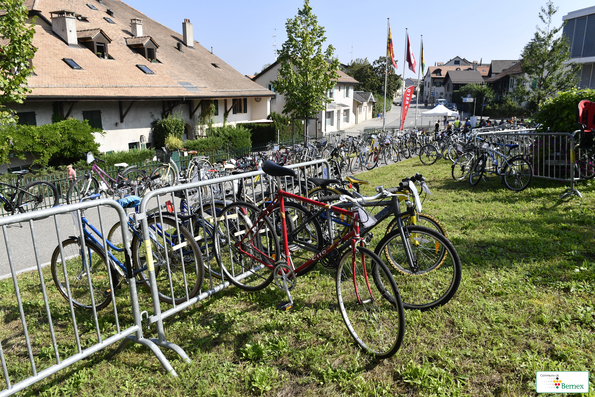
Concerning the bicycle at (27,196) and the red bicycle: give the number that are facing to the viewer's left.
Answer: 1

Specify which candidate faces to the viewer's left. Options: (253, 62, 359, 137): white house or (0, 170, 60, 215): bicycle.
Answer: the bicycle

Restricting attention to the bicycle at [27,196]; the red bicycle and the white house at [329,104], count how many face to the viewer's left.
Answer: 1

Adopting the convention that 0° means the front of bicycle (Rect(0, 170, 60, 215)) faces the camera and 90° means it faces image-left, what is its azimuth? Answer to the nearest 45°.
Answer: approximately 90°

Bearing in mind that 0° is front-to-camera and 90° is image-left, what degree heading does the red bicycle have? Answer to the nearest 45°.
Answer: approximately 315°

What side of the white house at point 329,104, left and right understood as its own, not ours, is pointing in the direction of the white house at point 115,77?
right

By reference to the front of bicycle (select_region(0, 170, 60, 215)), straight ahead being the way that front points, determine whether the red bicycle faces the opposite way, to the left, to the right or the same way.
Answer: to the left

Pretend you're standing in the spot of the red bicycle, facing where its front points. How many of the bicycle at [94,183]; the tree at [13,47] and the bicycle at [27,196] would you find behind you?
3

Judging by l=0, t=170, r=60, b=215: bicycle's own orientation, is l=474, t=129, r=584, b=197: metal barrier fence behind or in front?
behind

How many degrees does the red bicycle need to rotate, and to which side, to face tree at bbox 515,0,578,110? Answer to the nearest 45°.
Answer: approximately 90° to its left

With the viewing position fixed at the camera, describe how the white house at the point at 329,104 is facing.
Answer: facing the viewer and to the right of the viewer

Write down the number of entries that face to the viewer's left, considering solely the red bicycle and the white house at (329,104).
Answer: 0

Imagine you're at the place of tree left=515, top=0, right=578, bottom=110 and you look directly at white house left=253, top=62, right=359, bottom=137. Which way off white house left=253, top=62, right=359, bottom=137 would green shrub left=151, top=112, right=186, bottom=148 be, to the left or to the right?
left
